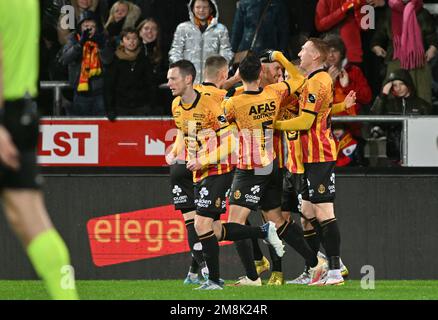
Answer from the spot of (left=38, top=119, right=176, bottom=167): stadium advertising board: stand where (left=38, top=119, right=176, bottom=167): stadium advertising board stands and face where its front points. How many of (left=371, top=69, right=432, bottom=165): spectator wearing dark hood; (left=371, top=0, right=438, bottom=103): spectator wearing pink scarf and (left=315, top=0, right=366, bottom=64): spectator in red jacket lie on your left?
3

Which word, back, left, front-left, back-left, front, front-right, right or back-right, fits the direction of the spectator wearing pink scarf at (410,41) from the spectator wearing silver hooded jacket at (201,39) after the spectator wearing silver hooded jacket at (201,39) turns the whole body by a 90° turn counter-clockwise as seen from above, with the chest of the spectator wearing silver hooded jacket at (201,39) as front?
front

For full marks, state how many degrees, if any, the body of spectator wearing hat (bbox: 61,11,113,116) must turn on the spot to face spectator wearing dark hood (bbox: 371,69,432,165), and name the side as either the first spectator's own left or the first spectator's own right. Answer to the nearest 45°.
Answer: approximately 90° to the first spectator's own left

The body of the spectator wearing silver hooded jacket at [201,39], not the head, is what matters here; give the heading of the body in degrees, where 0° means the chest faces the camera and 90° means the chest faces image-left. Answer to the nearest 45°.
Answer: approximately 0°

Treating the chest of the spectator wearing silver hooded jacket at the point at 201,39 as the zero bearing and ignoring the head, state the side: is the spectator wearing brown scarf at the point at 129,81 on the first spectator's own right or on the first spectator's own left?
on the first spectator's own right

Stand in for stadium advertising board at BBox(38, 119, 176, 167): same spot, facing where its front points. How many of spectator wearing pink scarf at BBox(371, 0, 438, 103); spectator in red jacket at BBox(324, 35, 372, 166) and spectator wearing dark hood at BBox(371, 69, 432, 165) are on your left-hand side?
3

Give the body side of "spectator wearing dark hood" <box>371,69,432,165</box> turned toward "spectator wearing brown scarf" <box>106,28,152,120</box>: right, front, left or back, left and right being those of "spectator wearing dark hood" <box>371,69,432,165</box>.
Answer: right
